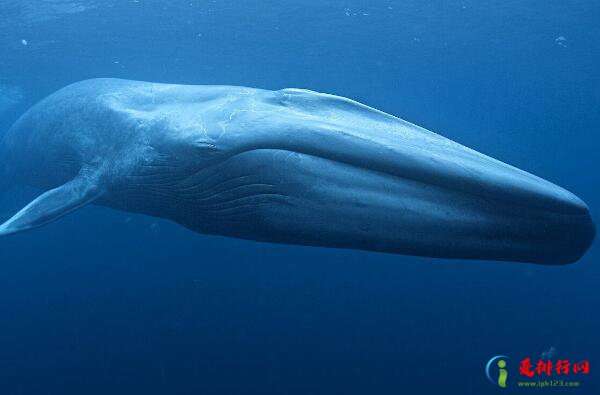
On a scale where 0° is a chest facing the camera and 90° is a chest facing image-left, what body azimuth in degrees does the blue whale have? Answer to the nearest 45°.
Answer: approximately 315°
